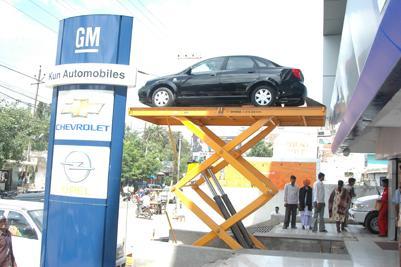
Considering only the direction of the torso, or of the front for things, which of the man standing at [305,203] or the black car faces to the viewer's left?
the black car

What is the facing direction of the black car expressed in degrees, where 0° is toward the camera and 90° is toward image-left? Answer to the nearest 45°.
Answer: approximately 90°

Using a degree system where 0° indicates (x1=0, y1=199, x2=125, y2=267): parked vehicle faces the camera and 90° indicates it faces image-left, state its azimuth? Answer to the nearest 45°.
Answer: approximately 315°

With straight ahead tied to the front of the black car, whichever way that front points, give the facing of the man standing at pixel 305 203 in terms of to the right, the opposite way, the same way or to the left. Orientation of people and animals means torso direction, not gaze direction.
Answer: to the left

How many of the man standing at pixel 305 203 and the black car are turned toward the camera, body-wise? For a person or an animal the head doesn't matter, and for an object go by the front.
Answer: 1

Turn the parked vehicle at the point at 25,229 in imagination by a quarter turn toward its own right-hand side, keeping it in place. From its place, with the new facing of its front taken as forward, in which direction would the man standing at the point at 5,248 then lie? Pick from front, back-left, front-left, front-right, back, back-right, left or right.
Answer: front-left

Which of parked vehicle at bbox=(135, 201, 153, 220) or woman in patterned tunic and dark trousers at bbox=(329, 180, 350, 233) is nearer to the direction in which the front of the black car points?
the parked vehicle

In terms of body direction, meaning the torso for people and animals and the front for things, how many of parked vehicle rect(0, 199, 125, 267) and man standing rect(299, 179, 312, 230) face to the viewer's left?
0

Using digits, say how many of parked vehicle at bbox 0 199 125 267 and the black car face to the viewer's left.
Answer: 1

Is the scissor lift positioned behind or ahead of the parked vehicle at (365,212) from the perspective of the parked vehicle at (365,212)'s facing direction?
ahead

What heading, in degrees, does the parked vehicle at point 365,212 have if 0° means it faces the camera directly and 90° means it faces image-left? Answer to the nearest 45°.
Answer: approximately 45°

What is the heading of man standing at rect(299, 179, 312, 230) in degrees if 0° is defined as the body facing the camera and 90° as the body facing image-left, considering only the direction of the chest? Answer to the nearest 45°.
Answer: approximately 0°
